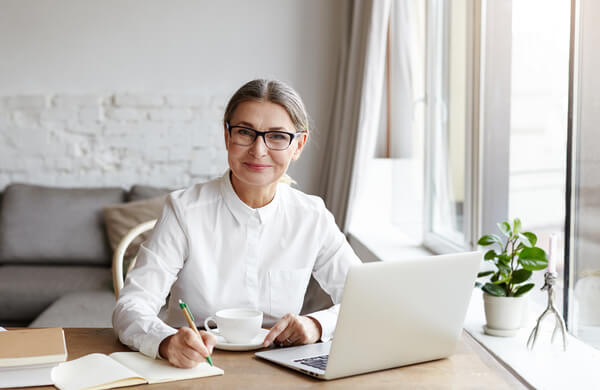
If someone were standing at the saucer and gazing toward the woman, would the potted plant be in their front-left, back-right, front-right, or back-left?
front-right

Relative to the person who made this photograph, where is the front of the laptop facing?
facing away from the viewer and to the left of the viewer

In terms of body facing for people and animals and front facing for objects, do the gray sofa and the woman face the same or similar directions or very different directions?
same or similar directions

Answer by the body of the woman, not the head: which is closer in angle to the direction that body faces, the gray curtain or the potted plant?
the potted plant

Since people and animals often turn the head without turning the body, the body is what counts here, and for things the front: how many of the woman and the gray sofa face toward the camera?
2

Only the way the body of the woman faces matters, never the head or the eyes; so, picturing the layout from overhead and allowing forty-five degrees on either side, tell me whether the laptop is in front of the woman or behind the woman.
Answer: in front

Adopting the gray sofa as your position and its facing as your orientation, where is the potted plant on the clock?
The potted plant is roughly at 11 o'clock from the gray sofa.

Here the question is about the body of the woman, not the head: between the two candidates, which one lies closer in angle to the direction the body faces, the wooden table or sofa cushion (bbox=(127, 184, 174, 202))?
the wooden table

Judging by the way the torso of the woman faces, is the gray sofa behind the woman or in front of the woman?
behind

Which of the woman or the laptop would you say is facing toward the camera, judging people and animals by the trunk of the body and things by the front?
the woman

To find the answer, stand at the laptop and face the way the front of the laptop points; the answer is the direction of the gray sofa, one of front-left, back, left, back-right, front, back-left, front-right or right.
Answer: front

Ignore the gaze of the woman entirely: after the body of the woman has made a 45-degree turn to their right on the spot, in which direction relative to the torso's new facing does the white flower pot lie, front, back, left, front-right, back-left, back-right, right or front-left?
back-left

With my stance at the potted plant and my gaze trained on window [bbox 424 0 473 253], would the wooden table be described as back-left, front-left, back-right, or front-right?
back-left

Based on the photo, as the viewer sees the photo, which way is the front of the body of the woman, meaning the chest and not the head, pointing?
toward the camera

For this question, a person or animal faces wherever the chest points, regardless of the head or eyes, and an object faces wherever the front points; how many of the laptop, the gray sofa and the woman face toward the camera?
2

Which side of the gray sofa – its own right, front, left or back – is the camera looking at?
front
